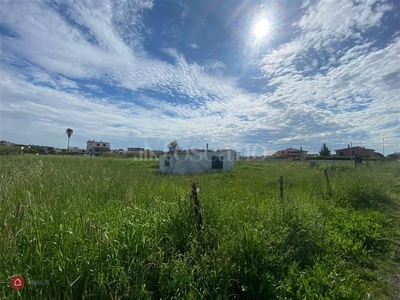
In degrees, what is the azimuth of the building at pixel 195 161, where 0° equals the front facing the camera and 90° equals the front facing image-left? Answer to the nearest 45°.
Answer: approximately 0°
